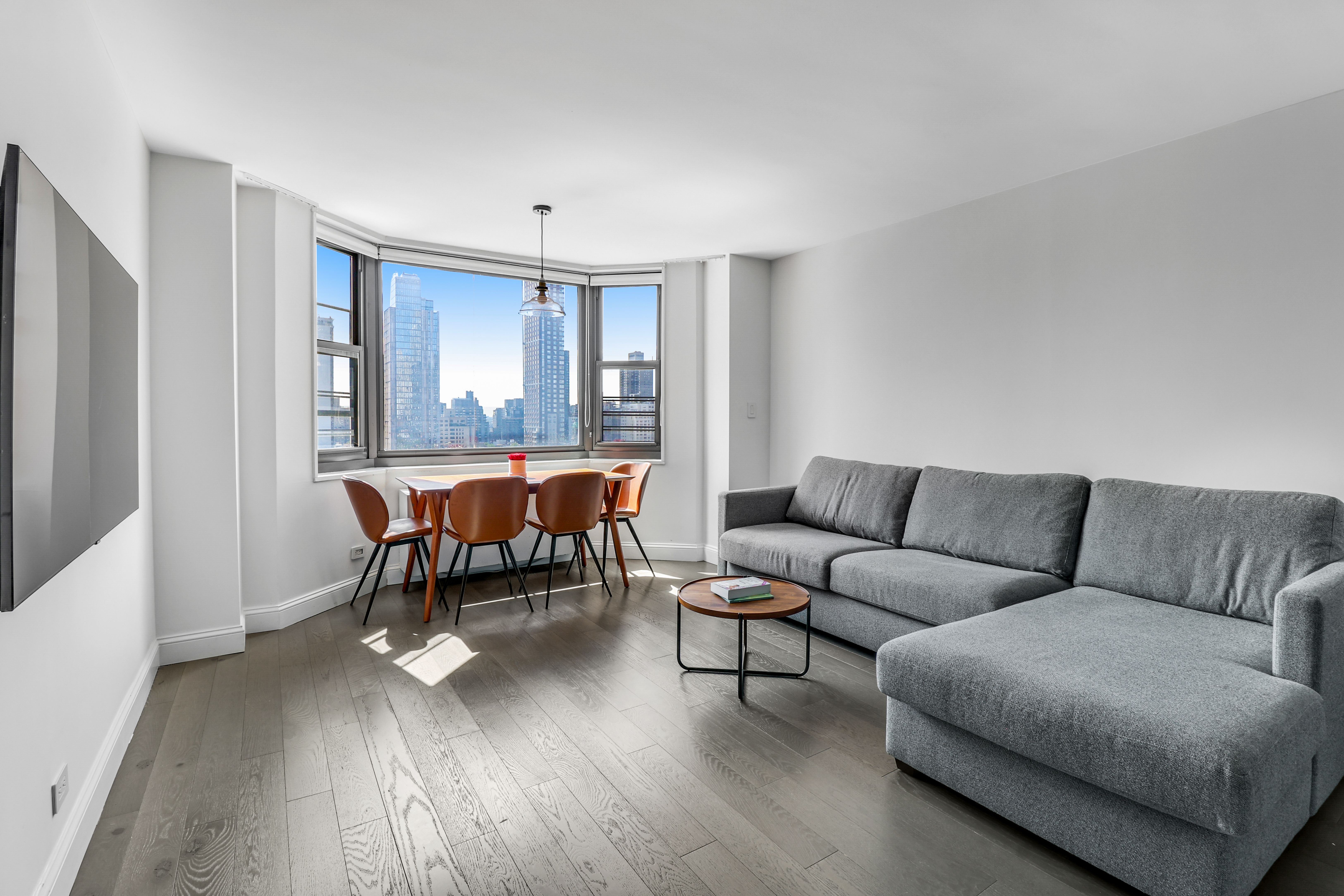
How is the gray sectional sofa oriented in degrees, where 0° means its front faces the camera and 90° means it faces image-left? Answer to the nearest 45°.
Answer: approximately 45°

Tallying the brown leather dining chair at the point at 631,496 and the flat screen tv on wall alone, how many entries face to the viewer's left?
1

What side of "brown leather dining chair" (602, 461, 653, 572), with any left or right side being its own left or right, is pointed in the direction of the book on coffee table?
left

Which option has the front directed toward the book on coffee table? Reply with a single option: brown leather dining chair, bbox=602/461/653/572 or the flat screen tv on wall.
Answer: the flat screen tv on wall

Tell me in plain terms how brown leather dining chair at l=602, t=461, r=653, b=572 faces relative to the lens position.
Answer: facing to the left of the viewer

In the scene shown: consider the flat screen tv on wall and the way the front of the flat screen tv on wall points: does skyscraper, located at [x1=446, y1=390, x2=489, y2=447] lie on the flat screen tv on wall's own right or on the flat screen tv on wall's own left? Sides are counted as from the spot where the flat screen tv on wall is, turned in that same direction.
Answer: on the flat screen tv on wall's own left

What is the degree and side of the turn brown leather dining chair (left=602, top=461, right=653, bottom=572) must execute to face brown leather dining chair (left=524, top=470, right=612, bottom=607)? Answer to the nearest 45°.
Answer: approximately 45° to its left

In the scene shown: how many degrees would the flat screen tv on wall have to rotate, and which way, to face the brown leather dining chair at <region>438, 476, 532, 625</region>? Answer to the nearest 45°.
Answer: approximately 45° to its left

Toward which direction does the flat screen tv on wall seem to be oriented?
to the viewer's right
